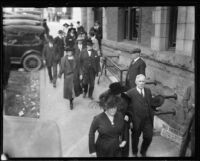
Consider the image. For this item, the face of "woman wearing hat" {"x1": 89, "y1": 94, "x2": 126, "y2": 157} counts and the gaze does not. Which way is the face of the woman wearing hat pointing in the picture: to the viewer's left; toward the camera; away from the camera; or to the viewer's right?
toward the camera

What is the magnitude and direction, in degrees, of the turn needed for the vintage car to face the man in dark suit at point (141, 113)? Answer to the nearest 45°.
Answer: approximately 180°

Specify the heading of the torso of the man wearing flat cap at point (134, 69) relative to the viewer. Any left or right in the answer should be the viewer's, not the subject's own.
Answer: facing the viewer and to the left of the viewer

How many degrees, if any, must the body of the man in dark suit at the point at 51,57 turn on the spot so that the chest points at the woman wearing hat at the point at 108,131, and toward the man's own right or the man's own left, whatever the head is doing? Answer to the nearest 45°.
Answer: approximately 45° to the man's own left

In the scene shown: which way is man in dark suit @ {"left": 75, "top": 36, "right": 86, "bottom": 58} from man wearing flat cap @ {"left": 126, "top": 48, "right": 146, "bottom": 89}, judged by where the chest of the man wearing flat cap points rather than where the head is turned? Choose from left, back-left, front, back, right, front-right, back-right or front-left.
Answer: front-right

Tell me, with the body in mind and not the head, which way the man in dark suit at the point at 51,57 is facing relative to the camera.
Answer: toward the camera

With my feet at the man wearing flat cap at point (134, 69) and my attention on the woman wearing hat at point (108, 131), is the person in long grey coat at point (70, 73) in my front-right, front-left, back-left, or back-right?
front-right

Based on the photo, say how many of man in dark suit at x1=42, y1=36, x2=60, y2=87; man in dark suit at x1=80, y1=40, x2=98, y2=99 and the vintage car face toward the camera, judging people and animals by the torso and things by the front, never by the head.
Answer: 2

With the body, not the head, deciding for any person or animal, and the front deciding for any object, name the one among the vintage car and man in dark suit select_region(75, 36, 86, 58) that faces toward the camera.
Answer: the man in dark suit

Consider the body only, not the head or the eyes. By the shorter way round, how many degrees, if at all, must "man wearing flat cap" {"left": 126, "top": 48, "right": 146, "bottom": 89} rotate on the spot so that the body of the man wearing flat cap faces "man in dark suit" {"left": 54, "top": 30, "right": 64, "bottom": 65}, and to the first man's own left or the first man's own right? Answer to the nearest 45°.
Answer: approximately 45° to the first man's own right

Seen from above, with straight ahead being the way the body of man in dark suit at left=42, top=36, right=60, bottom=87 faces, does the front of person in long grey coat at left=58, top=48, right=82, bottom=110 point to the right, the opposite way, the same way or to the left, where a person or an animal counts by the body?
the same way

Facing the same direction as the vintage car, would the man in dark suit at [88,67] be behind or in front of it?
behind

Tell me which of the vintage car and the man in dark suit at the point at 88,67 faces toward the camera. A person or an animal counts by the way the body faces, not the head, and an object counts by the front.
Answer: the man in dark suit
